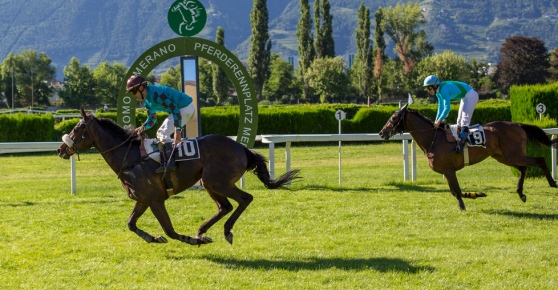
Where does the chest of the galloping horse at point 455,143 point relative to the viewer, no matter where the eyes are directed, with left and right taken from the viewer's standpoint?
facing to the left of the viewer

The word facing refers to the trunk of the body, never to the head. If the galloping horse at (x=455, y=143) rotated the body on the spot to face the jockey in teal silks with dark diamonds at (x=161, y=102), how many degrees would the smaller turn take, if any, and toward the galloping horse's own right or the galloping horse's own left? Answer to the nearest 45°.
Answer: approximately 45° to the galloping horse's own left

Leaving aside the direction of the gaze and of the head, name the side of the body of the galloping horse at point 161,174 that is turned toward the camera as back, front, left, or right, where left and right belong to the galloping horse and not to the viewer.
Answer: left

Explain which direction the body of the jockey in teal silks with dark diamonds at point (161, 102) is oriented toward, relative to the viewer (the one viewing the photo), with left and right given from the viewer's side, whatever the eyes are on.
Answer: facing to the left of the viewer

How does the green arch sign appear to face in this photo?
toward the camera

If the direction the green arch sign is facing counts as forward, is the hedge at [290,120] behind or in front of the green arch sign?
behind

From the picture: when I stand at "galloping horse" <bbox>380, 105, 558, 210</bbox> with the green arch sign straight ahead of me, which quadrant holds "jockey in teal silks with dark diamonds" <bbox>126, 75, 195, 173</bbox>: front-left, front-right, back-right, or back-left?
front-left

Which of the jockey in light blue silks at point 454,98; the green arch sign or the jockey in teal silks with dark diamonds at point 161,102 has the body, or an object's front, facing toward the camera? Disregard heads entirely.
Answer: the green arch sign

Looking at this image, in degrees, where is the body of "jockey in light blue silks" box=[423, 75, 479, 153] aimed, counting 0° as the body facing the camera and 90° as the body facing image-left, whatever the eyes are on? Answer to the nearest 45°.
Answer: approximately 90°

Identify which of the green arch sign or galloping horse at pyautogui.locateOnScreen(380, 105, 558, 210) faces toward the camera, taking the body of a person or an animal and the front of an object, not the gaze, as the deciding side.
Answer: the green arch sign

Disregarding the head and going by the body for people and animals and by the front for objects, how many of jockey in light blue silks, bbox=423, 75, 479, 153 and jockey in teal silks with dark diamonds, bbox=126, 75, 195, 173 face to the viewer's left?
2

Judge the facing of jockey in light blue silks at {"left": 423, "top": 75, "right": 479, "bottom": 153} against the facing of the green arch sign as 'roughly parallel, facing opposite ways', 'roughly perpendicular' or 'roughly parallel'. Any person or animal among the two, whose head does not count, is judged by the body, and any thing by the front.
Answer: roughly perpendicular
